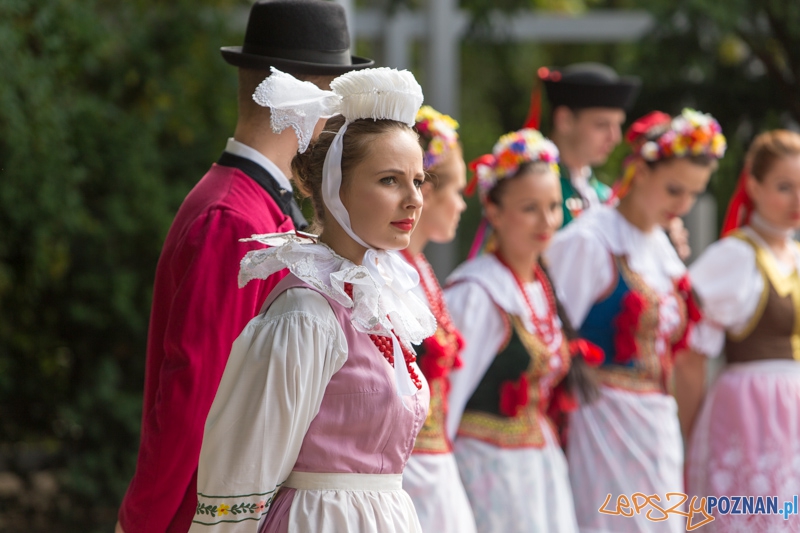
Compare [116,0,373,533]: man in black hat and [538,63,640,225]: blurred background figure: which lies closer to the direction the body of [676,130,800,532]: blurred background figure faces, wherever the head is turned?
the man in black hat
